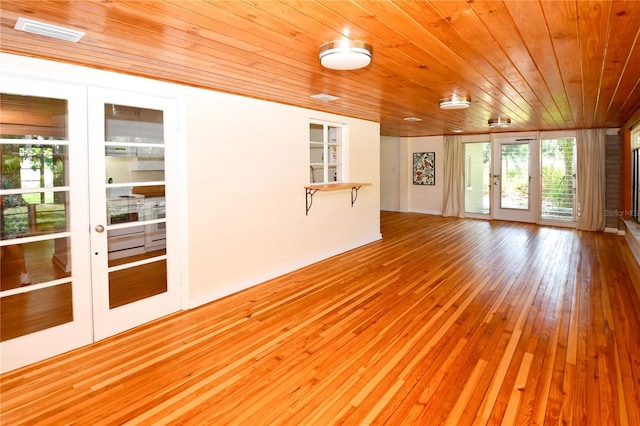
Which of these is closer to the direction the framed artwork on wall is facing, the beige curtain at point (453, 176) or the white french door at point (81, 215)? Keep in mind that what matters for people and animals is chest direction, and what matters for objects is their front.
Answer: the white french door

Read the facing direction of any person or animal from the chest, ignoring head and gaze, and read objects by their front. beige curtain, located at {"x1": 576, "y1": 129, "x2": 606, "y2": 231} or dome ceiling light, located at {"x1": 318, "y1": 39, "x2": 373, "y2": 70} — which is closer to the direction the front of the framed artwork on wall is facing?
the dome ceiling light

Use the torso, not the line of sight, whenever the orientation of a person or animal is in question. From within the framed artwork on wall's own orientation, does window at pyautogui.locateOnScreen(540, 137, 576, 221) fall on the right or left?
on its left

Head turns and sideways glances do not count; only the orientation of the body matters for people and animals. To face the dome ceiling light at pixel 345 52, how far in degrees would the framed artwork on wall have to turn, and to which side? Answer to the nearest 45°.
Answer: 0° — it already faces it

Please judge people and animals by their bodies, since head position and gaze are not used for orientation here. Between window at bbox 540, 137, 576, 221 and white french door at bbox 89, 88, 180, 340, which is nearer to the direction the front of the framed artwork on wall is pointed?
the white french door

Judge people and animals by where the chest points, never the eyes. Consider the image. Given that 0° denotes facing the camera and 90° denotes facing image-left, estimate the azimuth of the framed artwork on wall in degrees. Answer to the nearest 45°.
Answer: approximately 0°

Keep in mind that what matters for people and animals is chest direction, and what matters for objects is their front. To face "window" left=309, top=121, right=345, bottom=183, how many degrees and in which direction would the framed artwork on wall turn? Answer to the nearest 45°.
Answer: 0° — it already faces it

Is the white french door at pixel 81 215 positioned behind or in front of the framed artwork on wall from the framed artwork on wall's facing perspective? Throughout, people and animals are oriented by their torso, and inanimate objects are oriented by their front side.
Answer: in front

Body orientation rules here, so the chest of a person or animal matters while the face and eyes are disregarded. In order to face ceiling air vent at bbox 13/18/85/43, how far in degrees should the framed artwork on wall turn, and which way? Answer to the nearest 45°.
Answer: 0° — it already faces it
